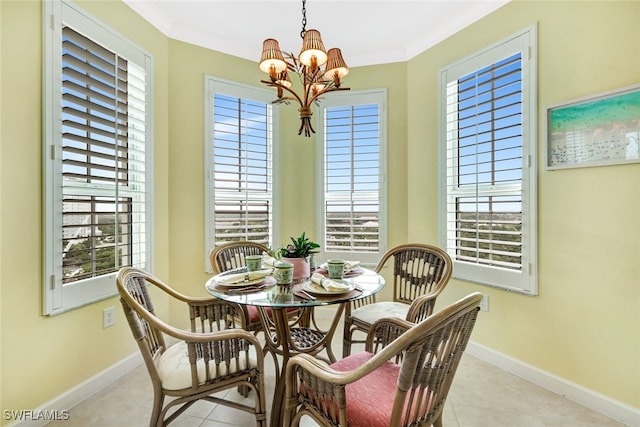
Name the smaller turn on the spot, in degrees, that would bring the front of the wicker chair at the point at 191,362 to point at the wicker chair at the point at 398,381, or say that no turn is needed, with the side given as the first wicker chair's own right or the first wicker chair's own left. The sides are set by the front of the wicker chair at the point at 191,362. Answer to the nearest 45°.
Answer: approximately 45° to the first wicker chair's own right

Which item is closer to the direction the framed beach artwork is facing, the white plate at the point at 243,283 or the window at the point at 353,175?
the white plate

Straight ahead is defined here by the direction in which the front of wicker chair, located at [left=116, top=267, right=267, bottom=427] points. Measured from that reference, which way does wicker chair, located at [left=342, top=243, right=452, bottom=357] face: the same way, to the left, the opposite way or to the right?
the opposite way

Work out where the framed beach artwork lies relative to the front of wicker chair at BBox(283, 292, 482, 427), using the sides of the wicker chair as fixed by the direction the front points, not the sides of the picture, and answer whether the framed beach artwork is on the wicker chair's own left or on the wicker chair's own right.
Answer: on the wicker chair's own right

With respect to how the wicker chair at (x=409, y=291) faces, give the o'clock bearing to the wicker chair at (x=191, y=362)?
the wicker chair at (x=191, y=362) is roughly at 12 o'clock from the wicker chair at (x=409, y=291).

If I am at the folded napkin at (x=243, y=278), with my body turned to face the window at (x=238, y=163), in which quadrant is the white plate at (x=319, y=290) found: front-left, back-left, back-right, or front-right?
back-right

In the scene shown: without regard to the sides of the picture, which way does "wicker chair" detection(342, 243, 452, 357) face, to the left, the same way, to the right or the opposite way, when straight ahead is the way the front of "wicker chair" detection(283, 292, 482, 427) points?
to the left

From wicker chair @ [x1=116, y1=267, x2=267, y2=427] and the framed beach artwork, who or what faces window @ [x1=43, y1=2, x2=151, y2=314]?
the framed beach artwork

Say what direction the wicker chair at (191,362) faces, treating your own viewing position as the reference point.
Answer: facing to the right of the viewer
